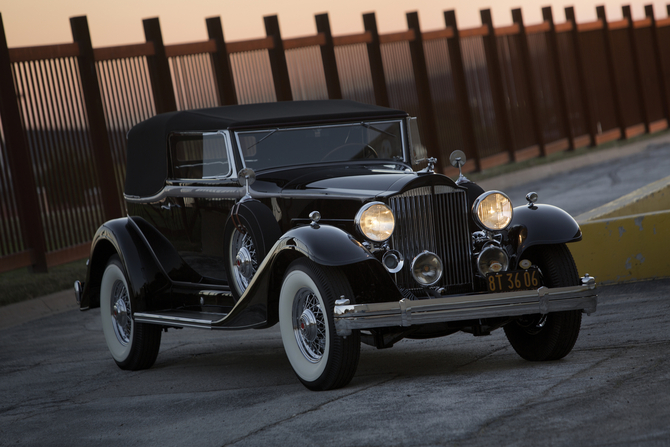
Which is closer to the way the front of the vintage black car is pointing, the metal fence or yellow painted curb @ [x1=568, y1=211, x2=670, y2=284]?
the yellow painted curb

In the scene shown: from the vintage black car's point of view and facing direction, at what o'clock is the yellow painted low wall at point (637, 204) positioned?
The yellow painted low wall is roughly at 9 o'clock from the vintage black car.

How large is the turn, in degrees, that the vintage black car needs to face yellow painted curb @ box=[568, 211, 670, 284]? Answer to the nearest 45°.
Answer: approximately 90° to its left

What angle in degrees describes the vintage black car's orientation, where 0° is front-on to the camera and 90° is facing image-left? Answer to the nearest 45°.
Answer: approximately 315°

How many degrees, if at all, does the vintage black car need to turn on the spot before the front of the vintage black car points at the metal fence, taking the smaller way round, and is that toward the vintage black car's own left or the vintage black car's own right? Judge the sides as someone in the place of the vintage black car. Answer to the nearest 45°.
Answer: approximately 135° to the vintage black car's own left
